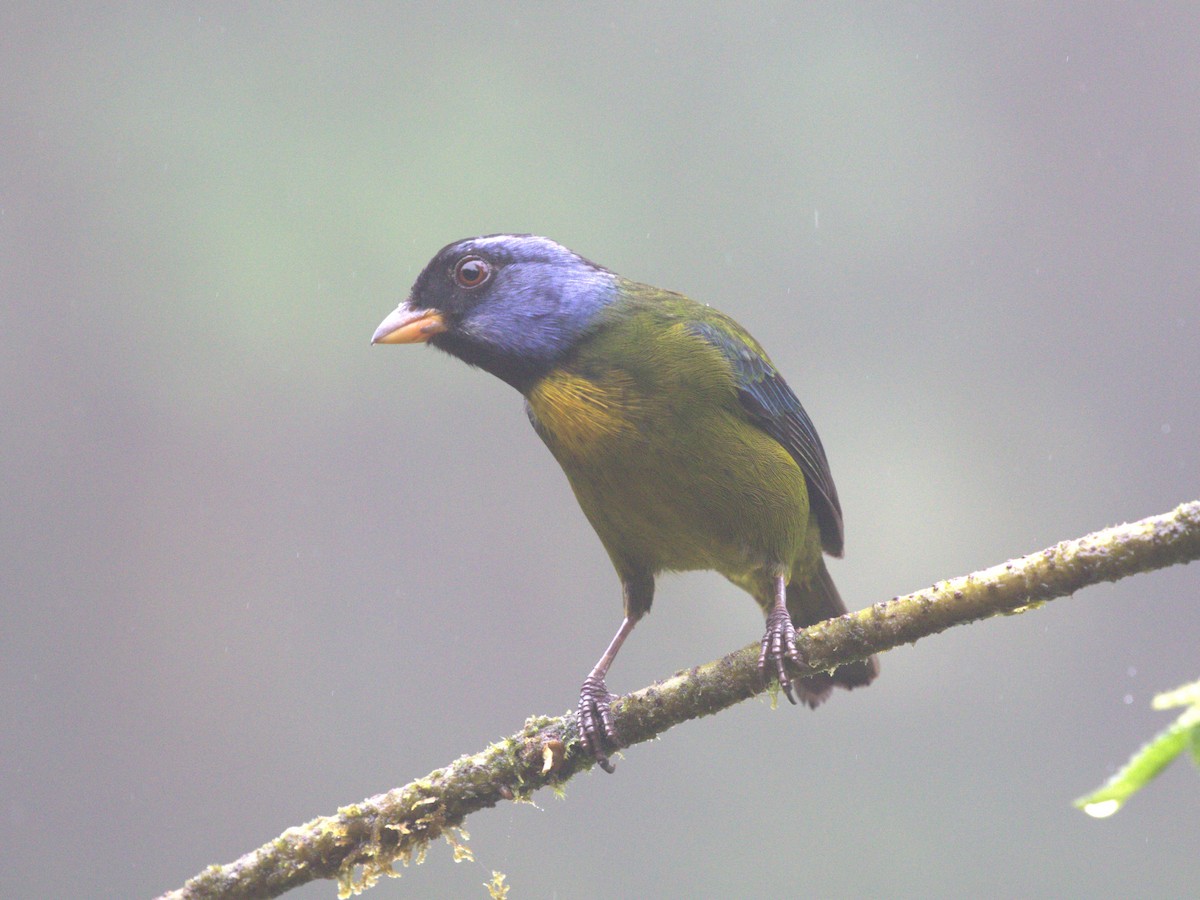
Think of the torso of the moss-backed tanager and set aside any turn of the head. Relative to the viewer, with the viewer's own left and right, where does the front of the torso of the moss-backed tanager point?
facing the viewer and to the left of the viewer
